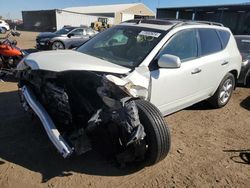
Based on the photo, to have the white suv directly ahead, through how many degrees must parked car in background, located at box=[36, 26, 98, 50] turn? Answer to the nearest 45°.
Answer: approximately 45° to its left

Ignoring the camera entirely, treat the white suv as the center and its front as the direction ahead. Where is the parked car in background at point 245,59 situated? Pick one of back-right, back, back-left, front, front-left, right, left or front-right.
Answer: back

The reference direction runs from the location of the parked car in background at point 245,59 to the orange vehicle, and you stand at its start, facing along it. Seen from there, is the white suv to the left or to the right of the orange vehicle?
left

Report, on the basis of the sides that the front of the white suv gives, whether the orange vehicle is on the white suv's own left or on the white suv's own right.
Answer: on the white suv's own right

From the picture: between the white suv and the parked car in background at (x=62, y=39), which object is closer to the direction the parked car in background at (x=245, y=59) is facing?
the white suv

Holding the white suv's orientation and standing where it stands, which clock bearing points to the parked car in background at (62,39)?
The parked car in background is roughly at 4 o'clock from the white suv.

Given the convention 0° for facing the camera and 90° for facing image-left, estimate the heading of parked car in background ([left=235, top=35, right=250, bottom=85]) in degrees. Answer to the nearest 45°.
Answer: approximately 45°

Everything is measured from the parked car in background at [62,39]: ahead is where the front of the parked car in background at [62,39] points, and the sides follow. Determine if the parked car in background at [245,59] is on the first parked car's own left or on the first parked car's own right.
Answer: on the first parked car's own left

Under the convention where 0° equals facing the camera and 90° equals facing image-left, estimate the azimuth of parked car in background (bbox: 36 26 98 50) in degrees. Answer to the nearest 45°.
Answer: approximately 45°
